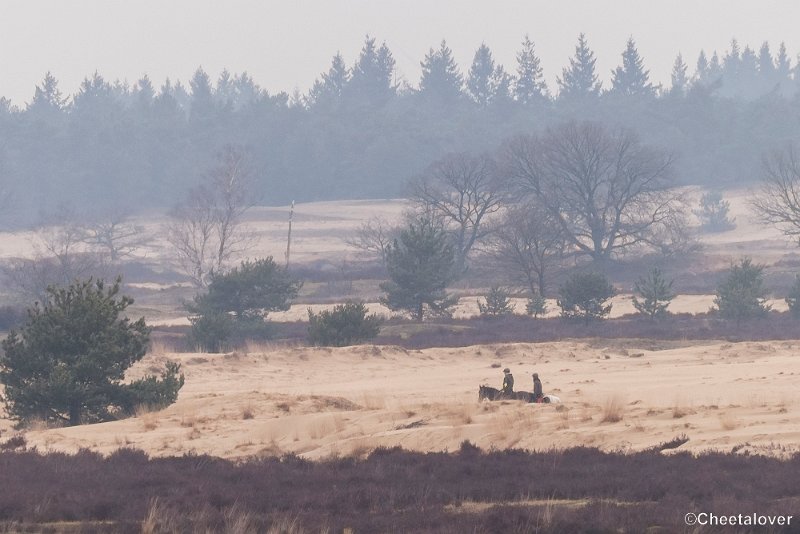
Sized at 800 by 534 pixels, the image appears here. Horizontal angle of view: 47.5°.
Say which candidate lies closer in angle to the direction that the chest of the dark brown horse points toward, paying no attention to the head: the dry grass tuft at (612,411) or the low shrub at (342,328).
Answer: the low shrub

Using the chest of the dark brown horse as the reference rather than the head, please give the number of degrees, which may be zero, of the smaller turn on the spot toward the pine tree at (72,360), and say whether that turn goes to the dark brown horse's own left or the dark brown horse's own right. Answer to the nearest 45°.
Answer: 0° — it already faces it

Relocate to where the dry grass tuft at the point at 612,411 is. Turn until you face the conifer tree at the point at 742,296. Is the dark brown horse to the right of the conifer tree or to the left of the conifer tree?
left

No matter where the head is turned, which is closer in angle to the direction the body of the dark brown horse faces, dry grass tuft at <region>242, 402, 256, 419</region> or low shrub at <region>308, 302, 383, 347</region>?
the dry grass tuft

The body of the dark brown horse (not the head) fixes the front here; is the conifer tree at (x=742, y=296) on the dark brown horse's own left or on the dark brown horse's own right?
on the dark brown horse's own right

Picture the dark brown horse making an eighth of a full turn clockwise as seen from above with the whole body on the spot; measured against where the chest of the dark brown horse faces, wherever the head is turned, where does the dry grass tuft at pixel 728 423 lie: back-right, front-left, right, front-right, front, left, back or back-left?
back

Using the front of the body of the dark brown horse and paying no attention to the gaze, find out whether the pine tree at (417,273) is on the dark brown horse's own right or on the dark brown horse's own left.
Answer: on the dark brown horse's own right

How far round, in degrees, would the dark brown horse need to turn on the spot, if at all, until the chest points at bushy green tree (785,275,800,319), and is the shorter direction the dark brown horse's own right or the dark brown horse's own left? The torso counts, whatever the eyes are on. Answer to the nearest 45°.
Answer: approximately 135° to the dark brown horse's own right

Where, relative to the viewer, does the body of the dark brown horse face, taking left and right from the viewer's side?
facing to the left of the viewer

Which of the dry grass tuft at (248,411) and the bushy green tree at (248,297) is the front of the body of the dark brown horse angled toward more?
the dry grass tuft

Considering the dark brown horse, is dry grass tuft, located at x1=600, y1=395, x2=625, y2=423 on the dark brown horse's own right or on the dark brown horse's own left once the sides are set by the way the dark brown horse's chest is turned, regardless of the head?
on the dark brown horse's own left

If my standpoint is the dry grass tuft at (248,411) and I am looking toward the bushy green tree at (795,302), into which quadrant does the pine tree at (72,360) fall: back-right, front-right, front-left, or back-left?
back-left

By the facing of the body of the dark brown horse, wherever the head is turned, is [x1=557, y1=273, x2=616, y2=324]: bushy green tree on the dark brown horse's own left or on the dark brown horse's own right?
on the dark brown horse's own right
